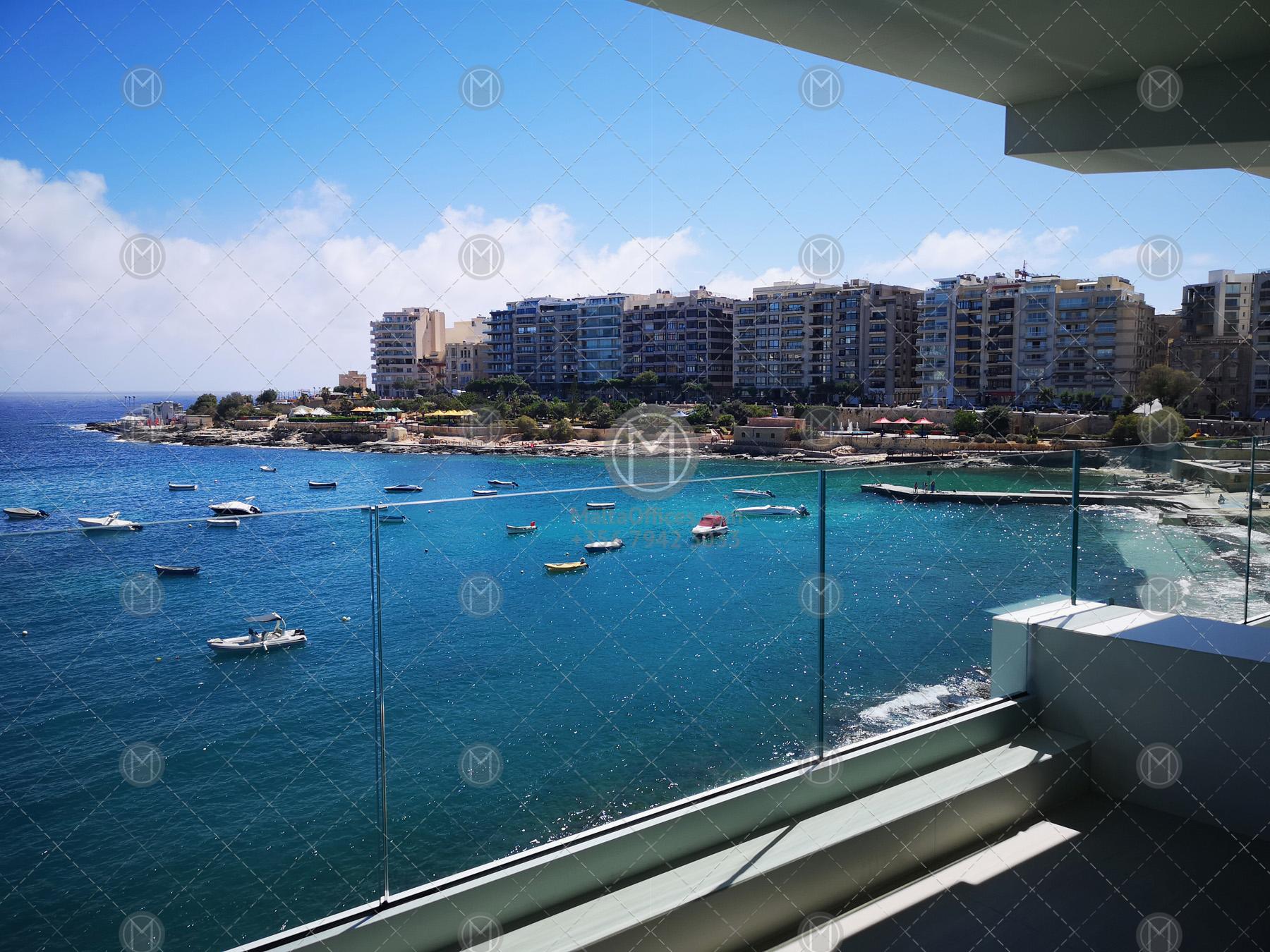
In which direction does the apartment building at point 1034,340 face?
toward the camera

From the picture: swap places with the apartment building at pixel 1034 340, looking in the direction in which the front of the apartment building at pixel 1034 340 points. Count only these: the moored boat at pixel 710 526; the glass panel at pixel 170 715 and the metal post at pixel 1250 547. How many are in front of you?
3

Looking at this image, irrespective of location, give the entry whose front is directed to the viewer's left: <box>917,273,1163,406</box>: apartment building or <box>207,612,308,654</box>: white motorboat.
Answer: the white motorboat

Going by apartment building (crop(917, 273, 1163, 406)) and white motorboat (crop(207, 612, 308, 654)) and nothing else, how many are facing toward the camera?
1

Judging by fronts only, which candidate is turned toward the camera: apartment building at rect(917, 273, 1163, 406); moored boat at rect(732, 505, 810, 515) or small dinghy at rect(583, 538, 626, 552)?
the apartment building

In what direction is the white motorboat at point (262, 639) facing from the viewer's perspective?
to the viewer's left

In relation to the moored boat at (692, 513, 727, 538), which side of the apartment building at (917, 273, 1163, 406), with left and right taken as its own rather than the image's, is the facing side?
front

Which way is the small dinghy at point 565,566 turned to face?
to the viewer's left

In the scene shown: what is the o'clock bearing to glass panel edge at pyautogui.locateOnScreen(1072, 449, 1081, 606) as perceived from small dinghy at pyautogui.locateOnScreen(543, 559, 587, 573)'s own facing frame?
The glass panel edge is roughly at 8 o'clock from the small dinghy.

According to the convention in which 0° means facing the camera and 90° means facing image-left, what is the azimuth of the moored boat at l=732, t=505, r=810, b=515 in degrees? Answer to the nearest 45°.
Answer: approximately 90°

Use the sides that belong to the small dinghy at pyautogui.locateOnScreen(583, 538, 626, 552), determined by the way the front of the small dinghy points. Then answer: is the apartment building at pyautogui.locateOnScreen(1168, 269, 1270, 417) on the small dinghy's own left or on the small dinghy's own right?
on the small dinghy's own right

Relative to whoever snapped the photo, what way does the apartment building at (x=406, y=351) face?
facing the viewer and to the left of the viewer

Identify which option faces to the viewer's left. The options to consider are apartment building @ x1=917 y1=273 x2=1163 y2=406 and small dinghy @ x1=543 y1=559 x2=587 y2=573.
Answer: the small dinghy

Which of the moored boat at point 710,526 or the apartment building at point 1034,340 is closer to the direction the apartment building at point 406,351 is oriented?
the moored boat

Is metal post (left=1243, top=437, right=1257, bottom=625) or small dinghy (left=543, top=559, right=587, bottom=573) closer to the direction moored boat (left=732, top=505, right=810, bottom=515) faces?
the small dinghy

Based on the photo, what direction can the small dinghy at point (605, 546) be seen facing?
to the viewer's left
